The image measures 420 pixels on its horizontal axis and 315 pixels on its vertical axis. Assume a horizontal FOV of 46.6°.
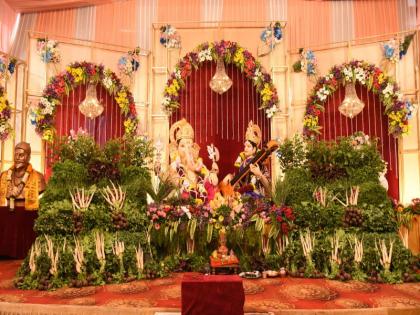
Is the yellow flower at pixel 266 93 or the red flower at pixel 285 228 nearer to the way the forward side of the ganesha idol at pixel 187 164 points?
the red flower

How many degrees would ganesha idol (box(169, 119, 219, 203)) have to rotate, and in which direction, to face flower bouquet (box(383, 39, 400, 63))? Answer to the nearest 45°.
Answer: approximately 45° to its left

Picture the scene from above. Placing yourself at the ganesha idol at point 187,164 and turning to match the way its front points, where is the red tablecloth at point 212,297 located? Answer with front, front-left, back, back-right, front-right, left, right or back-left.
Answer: front-right

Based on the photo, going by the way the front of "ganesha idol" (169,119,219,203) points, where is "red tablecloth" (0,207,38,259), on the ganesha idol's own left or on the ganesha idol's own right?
on the ganesha idol's own right

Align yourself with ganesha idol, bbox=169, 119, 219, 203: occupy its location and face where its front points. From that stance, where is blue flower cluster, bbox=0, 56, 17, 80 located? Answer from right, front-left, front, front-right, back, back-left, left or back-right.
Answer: back-right

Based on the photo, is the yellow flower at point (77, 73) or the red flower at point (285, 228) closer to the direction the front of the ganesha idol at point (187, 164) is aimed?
the red flower

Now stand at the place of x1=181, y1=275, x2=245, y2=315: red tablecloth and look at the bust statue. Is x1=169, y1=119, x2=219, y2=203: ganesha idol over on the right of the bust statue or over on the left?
right

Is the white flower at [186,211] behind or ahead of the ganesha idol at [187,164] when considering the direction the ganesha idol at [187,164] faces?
ahead

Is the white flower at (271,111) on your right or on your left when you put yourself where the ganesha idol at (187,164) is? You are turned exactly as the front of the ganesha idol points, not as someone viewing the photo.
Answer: on your left

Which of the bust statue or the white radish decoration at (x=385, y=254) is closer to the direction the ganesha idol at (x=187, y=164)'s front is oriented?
the white radish decoration

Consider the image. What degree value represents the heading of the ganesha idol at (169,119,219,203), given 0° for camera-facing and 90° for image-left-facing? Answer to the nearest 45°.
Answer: approximately 315°

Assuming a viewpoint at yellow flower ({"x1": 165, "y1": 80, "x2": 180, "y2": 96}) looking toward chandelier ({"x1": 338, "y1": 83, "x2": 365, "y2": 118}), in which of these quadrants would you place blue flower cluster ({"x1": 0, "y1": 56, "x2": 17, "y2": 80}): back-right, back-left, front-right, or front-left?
back-right

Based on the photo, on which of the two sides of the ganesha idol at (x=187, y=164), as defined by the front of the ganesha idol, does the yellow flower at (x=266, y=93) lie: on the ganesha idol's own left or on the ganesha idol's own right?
on the ganesha idol's own left

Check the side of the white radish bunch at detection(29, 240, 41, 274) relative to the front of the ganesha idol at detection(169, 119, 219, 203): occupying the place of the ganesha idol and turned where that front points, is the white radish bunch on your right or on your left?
on your right
